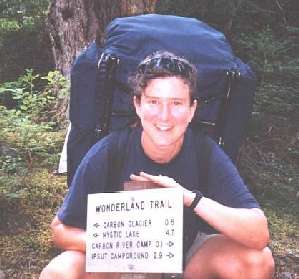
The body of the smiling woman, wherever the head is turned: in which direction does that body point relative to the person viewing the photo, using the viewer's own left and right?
facing the viewer

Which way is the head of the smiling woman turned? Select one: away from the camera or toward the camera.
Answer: toward the camera

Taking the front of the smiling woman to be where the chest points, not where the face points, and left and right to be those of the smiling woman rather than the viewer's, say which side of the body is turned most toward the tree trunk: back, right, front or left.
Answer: back
